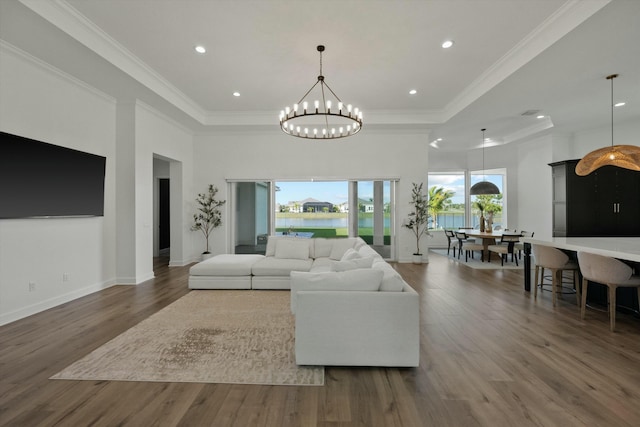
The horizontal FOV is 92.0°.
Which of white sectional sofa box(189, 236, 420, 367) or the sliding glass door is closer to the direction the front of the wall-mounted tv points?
the white sectional sofa

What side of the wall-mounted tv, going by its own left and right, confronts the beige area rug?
front

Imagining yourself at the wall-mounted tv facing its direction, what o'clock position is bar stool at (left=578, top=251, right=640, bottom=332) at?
The bar stool is roughly at 12 o'clock from the wall-mounted tv.

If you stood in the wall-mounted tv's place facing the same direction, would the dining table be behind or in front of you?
in front

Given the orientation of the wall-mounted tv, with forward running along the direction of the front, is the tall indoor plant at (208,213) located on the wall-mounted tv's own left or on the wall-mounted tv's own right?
on the wall-mounted tv's own left

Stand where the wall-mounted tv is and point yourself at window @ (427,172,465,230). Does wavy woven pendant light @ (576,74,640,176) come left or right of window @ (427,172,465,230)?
right

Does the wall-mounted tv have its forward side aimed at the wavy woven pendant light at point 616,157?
yes

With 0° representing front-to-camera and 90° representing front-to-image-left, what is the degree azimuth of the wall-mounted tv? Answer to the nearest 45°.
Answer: approximately 315°

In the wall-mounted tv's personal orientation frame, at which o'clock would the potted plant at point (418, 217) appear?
The potted plant is roughly at 11 o'clock from the wall-mounted tv.

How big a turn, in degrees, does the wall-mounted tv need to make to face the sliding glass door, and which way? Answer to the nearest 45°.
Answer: approximately 45° to its left

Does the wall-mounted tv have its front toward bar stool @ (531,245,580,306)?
yes

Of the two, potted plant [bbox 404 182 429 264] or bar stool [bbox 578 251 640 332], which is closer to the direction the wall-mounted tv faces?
the bar stool

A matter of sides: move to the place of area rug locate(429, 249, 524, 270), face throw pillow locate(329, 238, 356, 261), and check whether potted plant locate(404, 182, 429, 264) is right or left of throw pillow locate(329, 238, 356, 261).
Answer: right

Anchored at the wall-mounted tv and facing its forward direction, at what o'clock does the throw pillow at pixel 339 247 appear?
The throw pillow is roughly at 11 o'clock from the wall-mounted tv.

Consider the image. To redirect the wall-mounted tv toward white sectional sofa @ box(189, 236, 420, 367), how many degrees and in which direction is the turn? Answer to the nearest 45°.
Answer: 0° — it already faces it

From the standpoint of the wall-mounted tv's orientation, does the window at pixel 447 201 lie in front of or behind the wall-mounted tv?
in front

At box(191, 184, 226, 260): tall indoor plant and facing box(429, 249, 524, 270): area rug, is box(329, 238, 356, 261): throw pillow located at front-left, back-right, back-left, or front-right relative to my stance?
front-right
